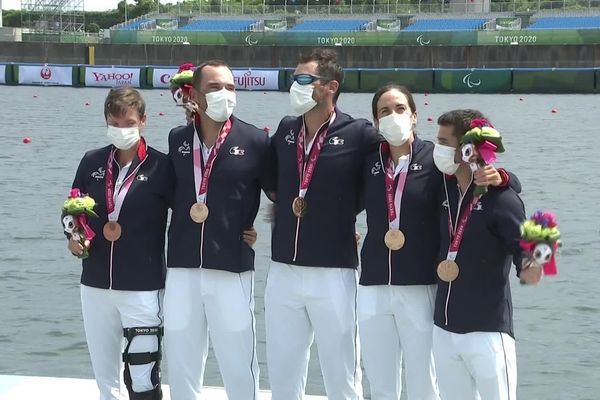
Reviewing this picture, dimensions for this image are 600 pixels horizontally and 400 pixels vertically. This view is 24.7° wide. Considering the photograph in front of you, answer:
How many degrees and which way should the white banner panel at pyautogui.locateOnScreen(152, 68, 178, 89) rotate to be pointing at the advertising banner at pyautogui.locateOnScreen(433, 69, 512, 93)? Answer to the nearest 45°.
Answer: approximately 90° to its left

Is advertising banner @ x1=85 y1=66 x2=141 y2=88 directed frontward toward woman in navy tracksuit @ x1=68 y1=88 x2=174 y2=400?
yes

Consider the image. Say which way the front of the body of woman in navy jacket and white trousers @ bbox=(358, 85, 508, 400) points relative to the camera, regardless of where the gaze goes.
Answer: toward the camera

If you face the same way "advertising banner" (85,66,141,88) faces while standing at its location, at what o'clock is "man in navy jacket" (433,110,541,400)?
The man in navy jacket is roughly at 12 o'clock from the advertising banner.

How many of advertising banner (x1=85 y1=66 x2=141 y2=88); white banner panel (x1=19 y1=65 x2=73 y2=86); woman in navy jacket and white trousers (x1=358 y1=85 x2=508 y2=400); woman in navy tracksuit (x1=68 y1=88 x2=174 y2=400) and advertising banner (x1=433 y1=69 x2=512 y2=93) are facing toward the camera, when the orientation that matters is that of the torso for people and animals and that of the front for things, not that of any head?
5

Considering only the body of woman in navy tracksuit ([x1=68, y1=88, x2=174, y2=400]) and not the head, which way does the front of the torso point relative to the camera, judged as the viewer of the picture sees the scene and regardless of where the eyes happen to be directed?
toward the camera

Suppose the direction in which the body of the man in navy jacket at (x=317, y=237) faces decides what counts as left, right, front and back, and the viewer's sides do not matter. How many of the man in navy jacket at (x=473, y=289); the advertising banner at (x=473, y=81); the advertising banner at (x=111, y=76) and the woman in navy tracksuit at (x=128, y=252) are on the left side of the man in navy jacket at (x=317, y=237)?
1

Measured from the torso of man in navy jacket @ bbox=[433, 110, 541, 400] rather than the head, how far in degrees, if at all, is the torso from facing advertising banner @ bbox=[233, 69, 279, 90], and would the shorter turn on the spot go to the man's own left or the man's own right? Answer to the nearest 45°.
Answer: approximately 135° to the man's own right

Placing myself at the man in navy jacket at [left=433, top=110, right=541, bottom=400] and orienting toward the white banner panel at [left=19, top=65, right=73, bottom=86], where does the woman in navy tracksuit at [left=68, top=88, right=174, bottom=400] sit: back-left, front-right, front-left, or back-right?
front-left

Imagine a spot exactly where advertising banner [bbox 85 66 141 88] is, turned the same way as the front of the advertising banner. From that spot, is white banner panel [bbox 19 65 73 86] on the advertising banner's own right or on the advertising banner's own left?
on the advertising banner's own right

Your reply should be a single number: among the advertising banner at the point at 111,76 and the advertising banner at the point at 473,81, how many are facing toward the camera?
2

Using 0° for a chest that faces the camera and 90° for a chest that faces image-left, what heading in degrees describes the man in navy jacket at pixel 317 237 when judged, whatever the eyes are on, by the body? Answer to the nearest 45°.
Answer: approximately 45°

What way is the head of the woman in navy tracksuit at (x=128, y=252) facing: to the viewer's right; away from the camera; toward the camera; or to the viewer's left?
toward the camera

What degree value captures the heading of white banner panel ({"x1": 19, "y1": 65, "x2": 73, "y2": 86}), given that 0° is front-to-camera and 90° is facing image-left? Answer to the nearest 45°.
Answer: approximately 0°

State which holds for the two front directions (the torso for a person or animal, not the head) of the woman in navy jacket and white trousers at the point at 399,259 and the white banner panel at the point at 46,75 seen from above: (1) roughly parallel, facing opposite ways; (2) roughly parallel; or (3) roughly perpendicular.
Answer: roughly parallel
